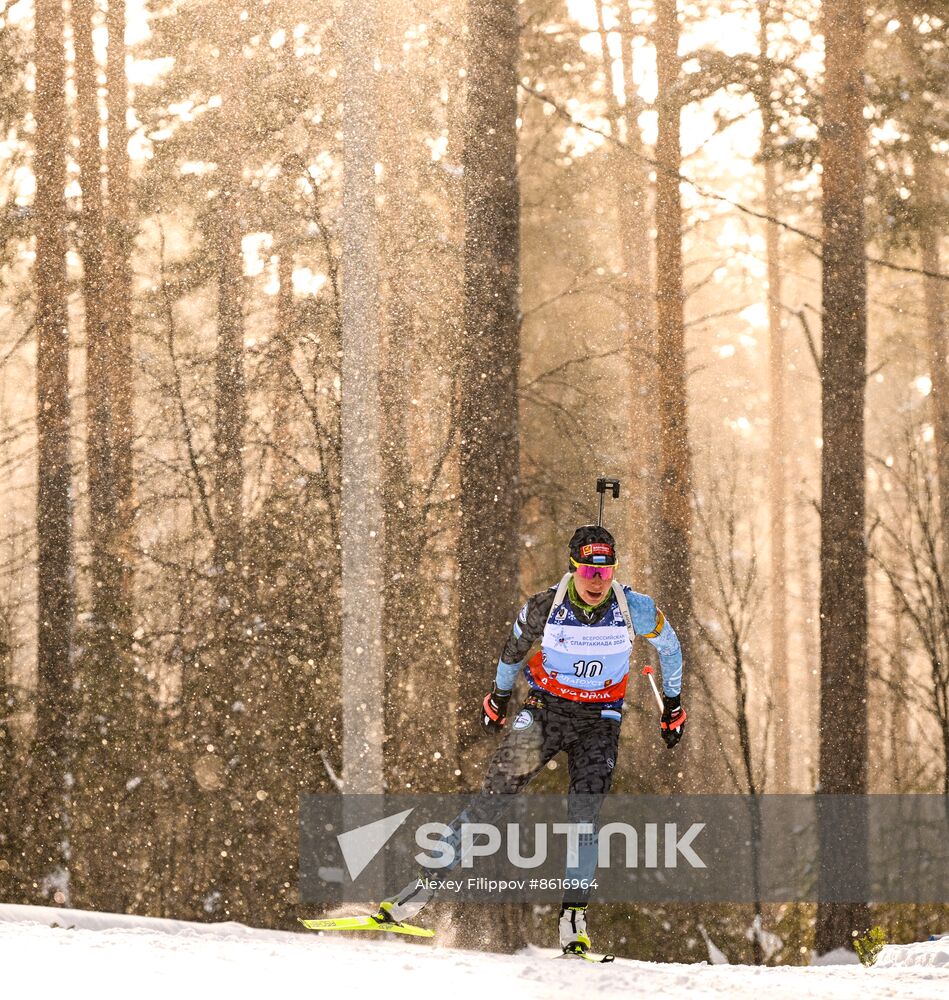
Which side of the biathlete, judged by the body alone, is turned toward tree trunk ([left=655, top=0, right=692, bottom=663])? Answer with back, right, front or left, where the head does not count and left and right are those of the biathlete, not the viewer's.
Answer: back

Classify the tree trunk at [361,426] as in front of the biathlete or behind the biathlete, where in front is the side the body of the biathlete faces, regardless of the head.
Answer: behind

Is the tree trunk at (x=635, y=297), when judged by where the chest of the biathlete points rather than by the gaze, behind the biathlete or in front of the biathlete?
behind

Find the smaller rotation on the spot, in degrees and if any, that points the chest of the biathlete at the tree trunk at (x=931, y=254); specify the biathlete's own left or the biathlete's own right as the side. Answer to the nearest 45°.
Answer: approximately 135° to the biathlete's own left

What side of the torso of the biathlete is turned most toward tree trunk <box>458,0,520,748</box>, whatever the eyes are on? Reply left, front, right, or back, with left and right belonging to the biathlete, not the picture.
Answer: back

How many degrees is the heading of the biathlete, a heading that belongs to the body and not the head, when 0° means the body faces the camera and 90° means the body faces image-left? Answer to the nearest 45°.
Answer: approximately 0°
